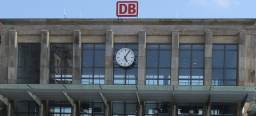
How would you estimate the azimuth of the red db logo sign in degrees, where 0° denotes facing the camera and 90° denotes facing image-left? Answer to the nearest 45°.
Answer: approximately 0°

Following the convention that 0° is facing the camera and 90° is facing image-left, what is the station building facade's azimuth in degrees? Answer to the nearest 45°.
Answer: approximately 0°

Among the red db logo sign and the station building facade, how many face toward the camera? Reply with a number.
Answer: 2
